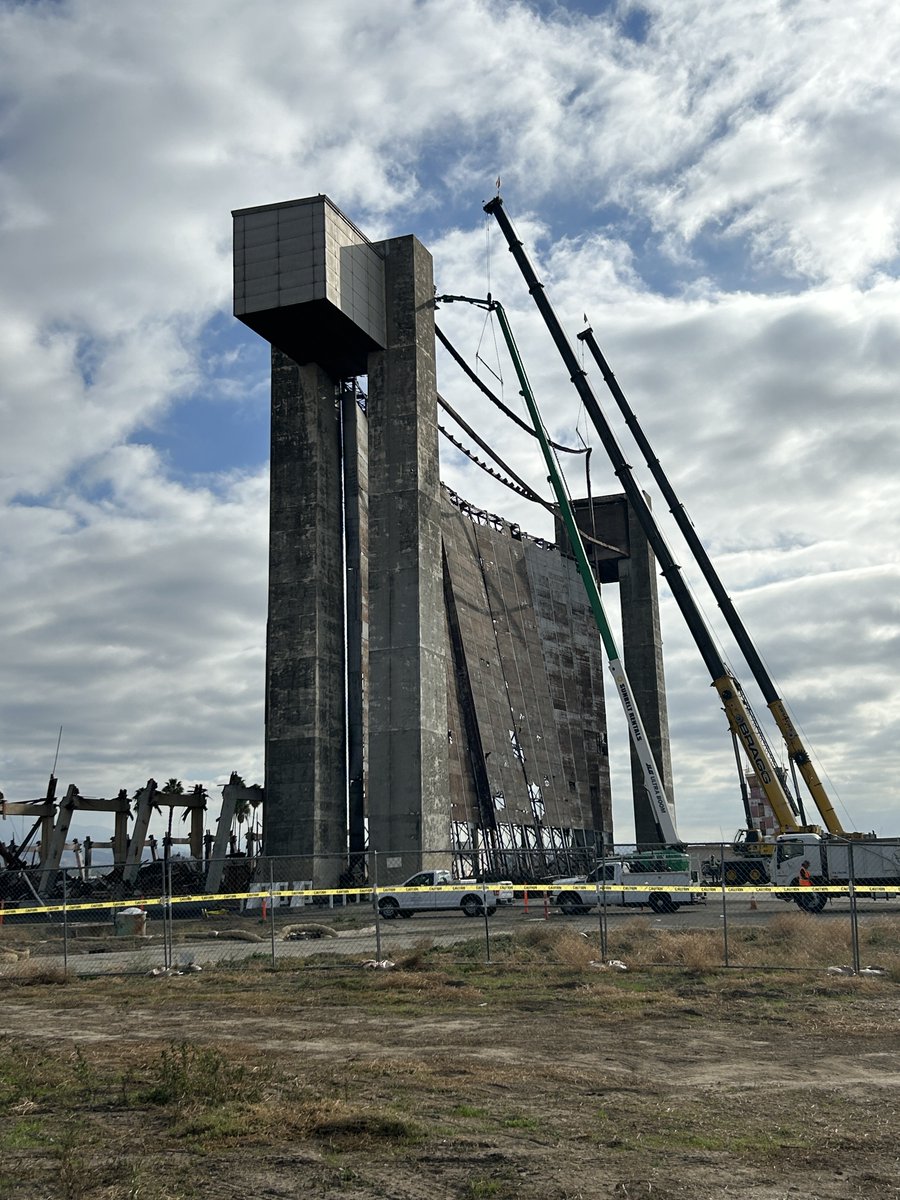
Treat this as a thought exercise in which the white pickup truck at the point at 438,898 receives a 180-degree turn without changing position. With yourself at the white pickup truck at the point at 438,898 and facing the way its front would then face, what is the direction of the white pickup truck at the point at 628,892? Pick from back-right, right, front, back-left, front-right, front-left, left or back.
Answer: front

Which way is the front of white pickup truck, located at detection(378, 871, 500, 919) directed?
to the viewer's left

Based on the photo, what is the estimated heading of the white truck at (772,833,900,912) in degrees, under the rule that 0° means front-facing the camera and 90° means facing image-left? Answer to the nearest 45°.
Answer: approximately 90°

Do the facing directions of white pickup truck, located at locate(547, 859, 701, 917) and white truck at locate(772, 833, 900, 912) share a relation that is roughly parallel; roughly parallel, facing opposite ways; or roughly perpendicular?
roughly parallel

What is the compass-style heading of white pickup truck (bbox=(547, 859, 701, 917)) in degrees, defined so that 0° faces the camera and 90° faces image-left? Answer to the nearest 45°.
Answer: approximately 90°

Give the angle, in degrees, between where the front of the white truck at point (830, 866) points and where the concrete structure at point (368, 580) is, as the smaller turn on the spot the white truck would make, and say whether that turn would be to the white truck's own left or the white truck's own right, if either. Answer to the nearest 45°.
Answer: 0° — it already faces it

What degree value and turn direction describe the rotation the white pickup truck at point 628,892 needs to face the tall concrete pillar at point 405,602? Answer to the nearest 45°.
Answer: approximately 45° to its right

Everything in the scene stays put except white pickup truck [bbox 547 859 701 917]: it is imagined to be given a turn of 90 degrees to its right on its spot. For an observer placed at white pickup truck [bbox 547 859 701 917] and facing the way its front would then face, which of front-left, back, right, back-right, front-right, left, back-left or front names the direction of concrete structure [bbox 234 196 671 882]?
front-left

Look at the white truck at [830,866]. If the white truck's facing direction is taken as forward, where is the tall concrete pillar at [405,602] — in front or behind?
in front

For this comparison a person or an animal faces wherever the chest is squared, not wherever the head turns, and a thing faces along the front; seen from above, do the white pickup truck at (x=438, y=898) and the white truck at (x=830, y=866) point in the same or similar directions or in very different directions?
same or similar directions

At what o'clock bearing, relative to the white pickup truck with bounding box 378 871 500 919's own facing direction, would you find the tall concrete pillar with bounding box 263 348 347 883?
The tall concrete pillar is roughly at 2 o'clock from the white pickup truck.
